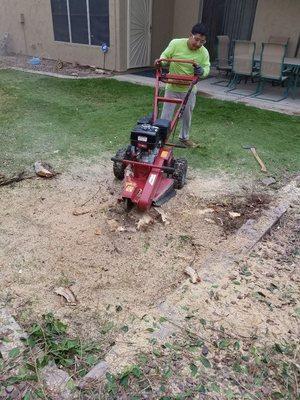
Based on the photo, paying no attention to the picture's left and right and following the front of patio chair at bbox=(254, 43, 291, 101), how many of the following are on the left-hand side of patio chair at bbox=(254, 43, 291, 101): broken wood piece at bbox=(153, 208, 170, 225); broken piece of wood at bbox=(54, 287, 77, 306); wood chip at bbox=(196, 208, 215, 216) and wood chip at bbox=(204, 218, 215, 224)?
0

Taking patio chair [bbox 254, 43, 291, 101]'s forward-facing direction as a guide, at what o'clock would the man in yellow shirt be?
The man in yellow shirt is roughly at 5 o'clock from the patio chair.

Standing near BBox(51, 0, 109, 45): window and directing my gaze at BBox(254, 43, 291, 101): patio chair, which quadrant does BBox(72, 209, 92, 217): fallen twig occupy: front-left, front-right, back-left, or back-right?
front-right

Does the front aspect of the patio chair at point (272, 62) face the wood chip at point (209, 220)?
no

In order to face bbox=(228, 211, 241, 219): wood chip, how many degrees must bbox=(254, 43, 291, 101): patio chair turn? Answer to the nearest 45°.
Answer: approximately 135° to its right

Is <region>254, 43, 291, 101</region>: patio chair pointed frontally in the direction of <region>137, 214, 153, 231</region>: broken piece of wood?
no

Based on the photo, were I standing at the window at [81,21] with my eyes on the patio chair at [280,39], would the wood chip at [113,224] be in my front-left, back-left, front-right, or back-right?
front-right

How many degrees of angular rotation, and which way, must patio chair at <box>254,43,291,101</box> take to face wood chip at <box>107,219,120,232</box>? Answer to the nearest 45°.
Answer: approximately 135° to its right

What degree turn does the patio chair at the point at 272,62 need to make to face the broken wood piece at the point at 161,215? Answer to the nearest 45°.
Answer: approximately 135° to its right

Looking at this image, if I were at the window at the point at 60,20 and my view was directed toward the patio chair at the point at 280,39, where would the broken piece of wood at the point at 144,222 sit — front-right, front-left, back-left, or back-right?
front-right

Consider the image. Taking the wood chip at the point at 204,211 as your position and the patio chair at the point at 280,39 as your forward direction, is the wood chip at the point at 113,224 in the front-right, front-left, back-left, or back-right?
back-left

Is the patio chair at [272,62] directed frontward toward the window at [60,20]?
no

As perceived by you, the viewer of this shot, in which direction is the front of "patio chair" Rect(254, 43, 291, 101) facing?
facing away from the viewer and to the right of the viewer

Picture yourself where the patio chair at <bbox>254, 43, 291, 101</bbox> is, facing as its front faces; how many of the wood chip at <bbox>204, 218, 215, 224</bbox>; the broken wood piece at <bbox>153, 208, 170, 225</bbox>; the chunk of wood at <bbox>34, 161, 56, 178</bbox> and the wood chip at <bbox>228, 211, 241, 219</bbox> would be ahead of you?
0

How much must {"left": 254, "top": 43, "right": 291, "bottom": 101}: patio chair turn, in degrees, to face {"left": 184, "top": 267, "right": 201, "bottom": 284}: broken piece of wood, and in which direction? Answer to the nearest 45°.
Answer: approximately 135° to its right
